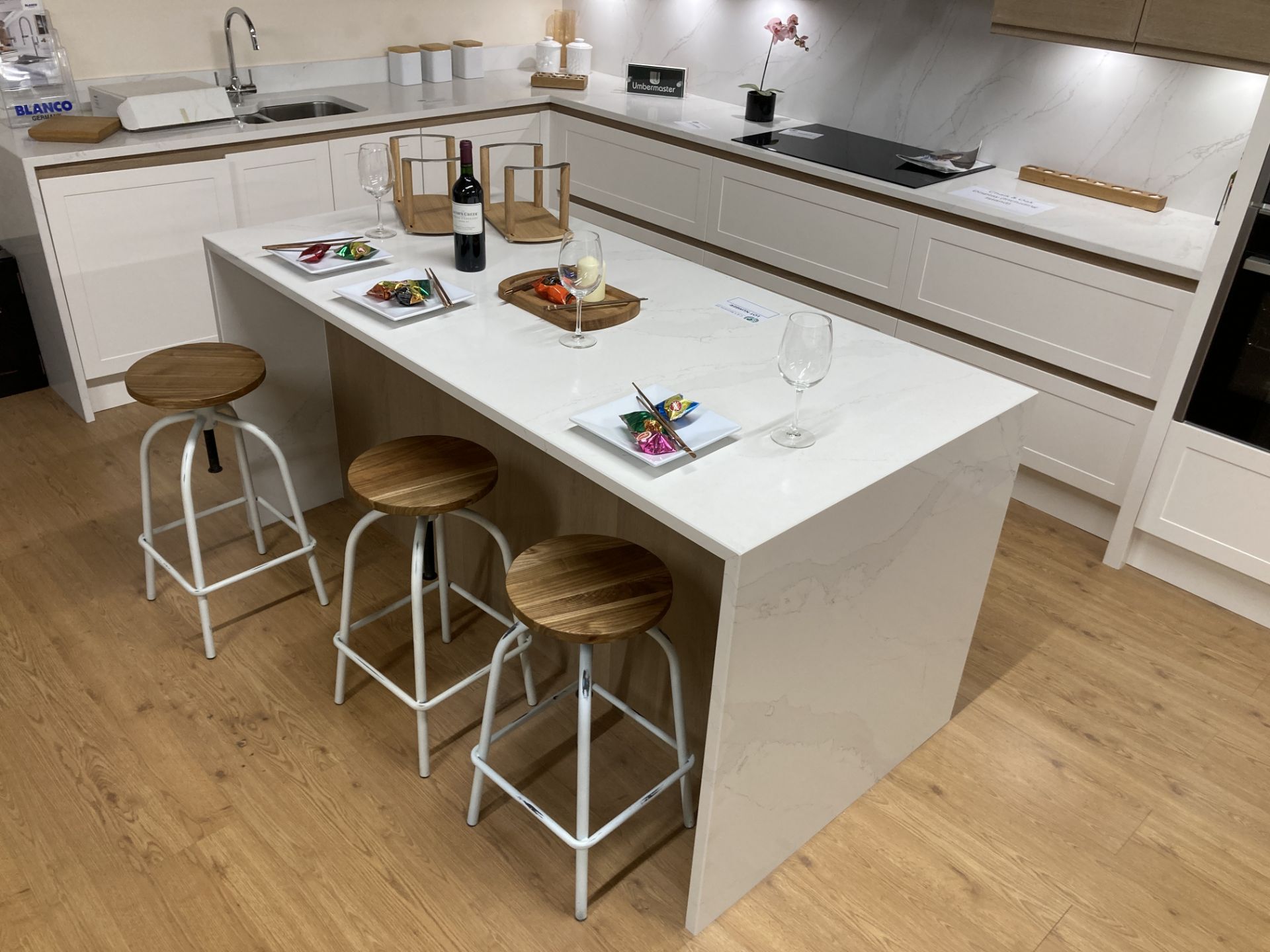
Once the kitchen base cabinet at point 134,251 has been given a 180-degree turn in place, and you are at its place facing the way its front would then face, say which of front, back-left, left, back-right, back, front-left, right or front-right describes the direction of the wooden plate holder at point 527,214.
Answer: back-right

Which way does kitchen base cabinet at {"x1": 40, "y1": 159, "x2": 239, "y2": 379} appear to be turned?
toward the camera

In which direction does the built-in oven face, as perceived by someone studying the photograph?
facing the viewer

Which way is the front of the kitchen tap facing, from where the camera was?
facing the viewer and to the right of the viewer

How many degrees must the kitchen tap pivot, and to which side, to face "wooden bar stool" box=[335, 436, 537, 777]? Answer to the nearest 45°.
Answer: approximately 45° to its right

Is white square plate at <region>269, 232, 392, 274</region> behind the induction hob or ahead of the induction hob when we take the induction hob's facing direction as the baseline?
ahead

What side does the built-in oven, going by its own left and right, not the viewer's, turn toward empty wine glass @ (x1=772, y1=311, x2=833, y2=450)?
front

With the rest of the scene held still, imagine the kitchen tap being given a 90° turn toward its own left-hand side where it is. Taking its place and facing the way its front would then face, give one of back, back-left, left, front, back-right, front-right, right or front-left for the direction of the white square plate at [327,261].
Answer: back-right

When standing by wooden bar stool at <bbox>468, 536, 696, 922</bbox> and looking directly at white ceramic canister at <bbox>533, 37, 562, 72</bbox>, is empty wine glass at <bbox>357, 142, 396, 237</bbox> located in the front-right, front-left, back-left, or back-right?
front-left

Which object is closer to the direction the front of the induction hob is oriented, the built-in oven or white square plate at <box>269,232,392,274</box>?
the white square plate

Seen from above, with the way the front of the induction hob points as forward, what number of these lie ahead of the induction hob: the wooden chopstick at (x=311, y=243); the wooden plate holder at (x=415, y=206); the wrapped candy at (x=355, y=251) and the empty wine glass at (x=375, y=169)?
4

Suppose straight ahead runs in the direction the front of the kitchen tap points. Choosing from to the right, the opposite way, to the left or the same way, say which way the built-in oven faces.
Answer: to the right

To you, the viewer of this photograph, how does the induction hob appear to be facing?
facing the viewer and to the left of the viewer

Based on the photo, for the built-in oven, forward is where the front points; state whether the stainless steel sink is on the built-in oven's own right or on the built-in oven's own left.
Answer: on the built-in oven's own right
